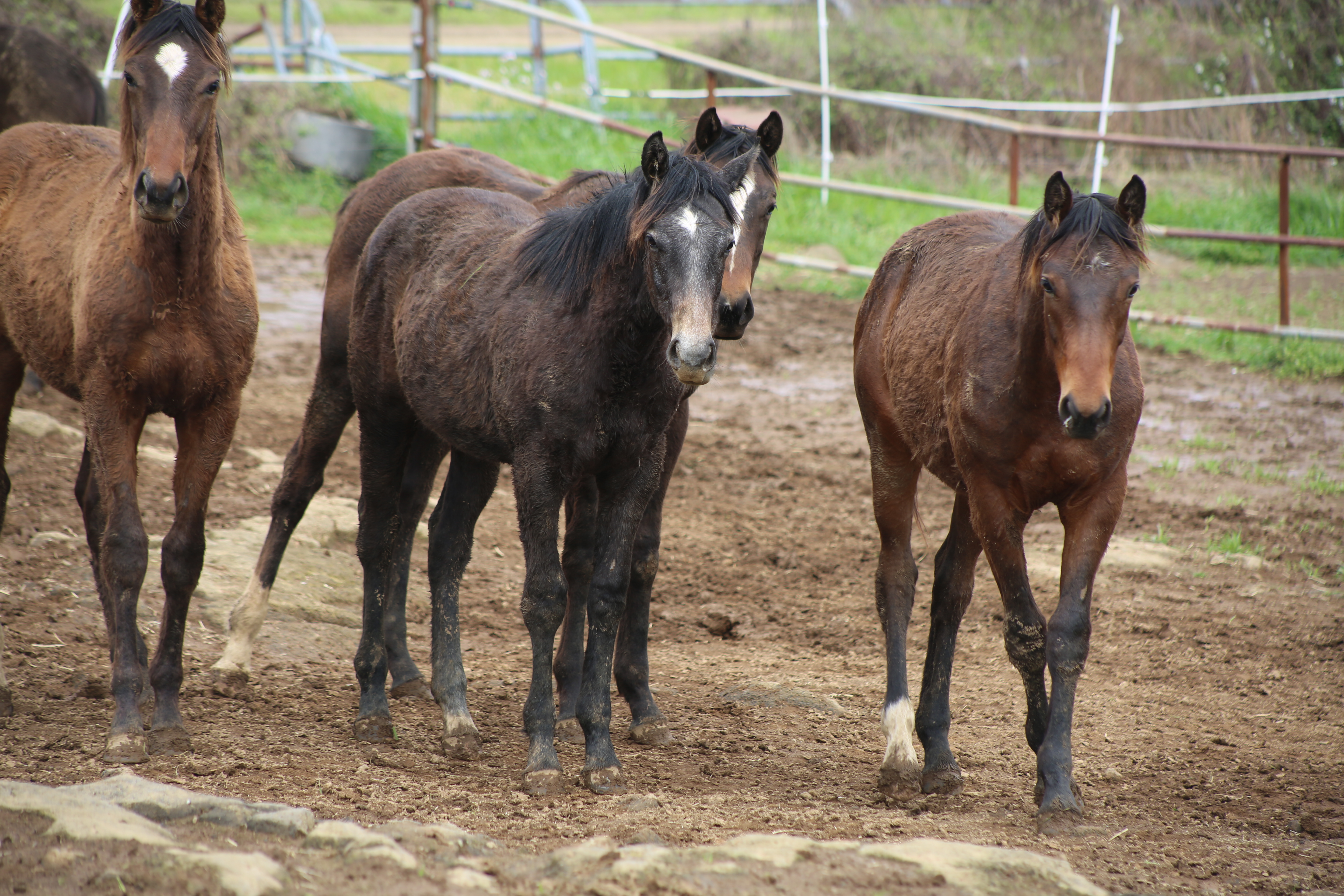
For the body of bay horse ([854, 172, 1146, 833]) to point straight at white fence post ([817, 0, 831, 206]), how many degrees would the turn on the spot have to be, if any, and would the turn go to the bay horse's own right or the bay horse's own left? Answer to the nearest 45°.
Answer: approximately 135° to the bay horse's own left

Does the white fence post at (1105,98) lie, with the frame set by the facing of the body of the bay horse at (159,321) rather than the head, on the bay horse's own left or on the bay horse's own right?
on the bay horse's own left

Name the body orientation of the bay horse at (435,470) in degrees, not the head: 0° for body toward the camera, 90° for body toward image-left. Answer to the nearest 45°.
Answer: approximately 315°

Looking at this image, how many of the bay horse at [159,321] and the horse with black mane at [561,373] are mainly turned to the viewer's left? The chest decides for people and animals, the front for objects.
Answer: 0

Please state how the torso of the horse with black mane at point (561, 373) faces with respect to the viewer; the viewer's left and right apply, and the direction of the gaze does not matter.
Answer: facing the viewer and to the right of the viewer

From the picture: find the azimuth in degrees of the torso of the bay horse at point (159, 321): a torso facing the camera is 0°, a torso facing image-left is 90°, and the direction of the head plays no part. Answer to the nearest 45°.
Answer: approximately 315°

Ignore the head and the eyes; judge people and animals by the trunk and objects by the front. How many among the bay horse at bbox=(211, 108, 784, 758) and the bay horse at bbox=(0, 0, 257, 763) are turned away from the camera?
0
